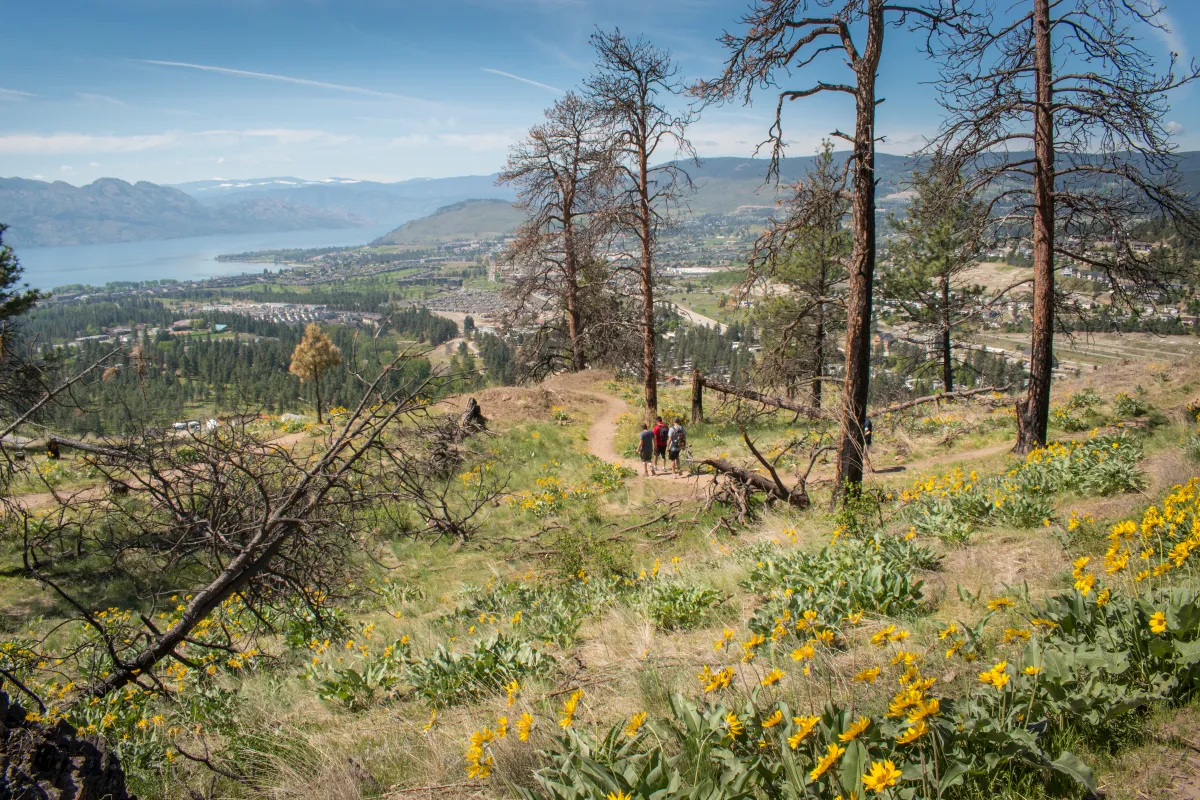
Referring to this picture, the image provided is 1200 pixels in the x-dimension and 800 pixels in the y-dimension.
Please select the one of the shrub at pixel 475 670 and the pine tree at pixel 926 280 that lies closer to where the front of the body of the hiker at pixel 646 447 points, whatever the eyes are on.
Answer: the pine tree

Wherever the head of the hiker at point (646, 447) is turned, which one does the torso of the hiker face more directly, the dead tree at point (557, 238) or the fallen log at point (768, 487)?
the dead tree

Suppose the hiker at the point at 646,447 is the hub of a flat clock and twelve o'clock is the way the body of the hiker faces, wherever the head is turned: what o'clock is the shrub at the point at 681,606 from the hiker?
The shrub is roughly at 6 o'clock from the hiker.

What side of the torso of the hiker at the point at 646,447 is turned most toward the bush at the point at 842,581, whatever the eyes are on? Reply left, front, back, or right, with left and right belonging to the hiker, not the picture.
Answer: back

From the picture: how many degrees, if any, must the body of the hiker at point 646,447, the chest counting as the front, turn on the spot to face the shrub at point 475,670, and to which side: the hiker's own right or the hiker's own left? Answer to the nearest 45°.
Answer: approximately 180°

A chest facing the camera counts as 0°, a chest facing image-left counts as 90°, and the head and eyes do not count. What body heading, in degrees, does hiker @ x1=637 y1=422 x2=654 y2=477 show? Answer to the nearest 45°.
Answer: approximately 180°

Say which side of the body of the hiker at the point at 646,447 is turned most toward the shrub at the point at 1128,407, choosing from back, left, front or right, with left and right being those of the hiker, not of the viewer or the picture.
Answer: right

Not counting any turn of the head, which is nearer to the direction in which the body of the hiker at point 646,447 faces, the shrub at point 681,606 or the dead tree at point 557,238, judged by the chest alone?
the dead tree
